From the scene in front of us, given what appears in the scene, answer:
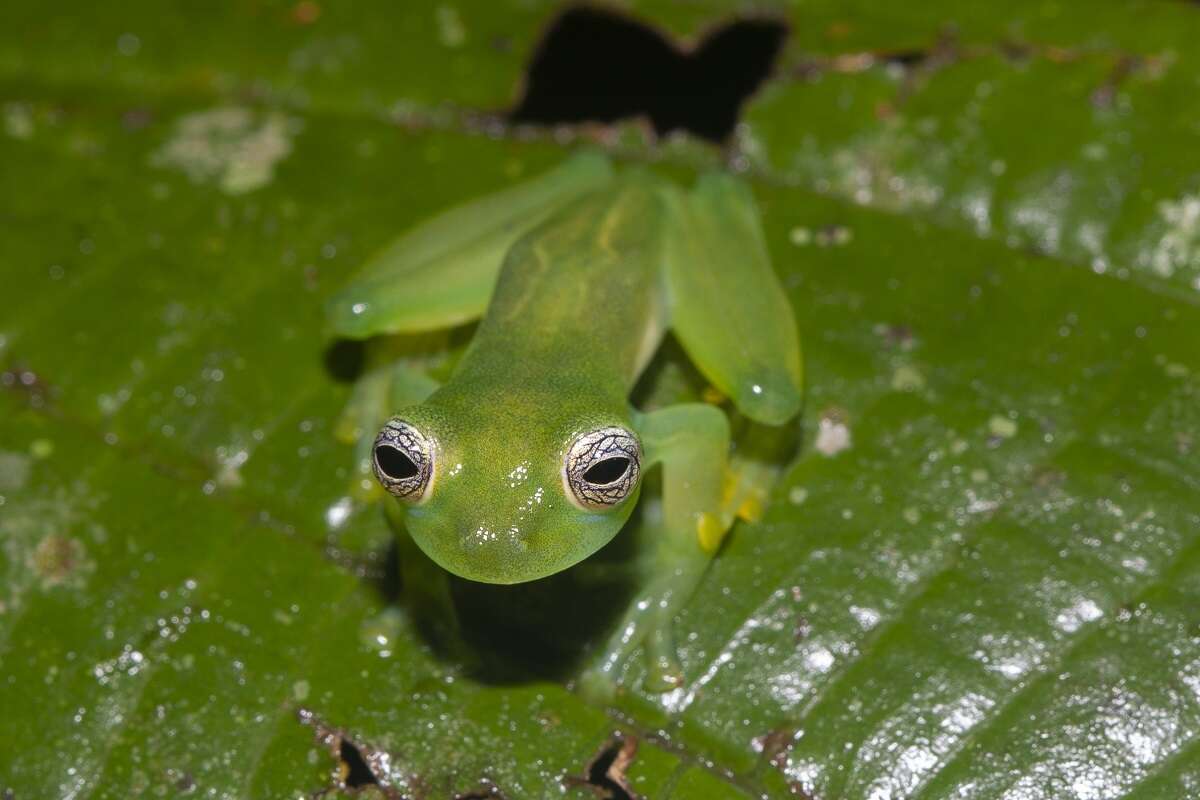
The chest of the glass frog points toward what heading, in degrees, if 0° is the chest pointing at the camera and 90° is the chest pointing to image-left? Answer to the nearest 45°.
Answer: approximately 0°

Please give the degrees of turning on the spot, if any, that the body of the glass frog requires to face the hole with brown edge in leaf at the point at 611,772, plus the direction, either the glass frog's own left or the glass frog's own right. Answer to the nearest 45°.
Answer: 0° — it already faces it
